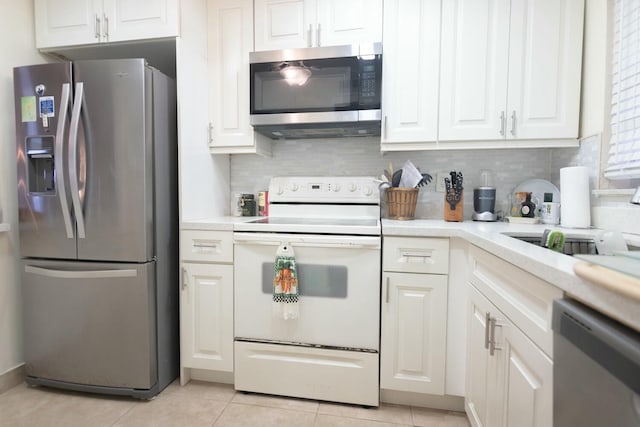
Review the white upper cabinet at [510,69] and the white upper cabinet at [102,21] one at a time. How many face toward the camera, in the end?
2

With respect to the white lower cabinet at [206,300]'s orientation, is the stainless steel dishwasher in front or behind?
in front

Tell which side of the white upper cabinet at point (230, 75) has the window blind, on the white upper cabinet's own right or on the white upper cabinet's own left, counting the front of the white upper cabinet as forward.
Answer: on the white upper cabinet's own left

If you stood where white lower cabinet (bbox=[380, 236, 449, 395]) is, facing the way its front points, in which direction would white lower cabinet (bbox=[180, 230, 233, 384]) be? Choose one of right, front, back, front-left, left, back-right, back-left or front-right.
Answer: right

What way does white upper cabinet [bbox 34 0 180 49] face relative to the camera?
toward the camera

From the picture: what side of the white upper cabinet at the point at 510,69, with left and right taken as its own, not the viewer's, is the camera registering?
front

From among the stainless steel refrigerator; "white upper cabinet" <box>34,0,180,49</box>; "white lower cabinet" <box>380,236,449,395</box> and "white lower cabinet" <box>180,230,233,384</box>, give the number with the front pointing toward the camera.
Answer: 4

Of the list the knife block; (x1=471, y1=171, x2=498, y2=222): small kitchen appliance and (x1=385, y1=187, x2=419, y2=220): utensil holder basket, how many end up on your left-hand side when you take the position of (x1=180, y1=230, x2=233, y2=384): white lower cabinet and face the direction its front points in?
3
